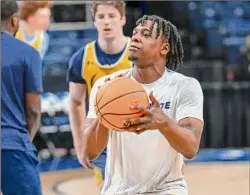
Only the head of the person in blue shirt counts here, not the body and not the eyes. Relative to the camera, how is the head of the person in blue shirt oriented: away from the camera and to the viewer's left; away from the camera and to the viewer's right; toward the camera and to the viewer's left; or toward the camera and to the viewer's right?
away from the camera and to the viewer's right

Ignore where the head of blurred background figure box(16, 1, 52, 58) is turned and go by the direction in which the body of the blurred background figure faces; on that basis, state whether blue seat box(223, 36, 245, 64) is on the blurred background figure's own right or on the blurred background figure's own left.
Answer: on the blurred background figure's own left

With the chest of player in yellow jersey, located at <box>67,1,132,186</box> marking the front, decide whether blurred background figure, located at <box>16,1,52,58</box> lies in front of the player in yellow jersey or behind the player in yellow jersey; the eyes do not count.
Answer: behind

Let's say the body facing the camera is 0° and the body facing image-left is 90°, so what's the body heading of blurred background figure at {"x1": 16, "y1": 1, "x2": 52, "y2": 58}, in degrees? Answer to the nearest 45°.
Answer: approximately 315°

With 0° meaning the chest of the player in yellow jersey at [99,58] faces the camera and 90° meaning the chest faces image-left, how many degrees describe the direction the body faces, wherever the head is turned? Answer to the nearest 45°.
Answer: approximately 0°
